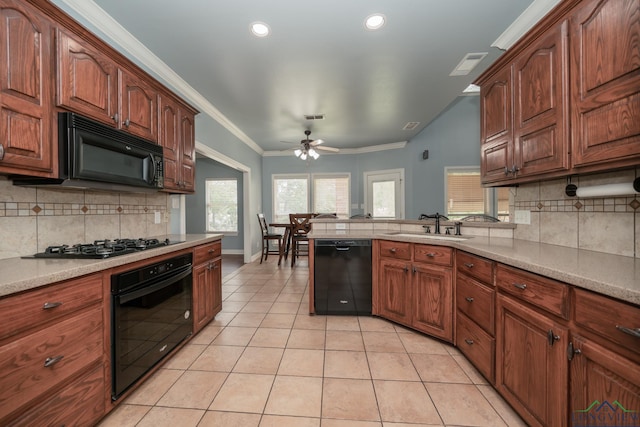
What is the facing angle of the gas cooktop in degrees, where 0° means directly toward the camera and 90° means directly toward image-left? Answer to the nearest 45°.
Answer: approximately 315°

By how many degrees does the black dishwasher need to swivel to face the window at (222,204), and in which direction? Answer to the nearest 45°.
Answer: approximately 135° to its right

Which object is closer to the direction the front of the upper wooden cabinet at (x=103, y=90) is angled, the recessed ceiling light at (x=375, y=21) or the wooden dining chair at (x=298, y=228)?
the recessed ceiling light

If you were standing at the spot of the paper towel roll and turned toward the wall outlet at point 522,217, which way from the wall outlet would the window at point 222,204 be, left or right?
left

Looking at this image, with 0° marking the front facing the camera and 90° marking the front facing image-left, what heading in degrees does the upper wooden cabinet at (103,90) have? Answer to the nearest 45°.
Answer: approximately 315°

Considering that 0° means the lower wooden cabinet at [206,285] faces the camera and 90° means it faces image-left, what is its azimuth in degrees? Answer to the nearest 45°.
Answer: approximately 315°

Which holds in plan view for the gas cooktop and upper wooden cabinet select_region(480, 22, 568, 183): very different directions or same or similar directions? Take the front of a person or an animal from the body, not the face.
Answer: very different directions

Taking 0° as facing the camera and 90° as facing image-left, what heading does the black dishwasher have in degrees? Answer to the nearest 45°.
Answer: approximately 0°

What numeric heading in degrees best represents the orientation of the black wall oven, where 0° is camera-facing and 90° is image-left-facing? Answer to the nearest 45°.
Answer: approximately 315°
